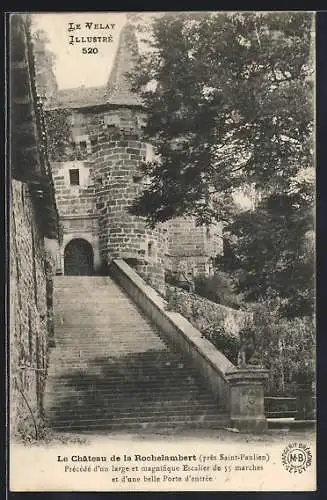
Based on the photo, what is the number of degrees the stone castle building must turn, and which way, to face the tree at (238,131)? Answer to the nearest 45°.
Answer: approximately 90° to its left

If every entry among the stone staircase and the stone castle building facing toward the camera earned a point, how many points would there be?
2

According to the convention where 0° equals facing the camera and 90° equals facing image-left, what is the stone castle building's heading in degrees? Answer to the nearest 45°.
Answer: approximately 0°

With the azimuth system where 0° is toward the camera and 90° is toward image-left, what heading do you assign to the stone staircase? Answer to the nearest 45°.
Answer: approximately 0°
